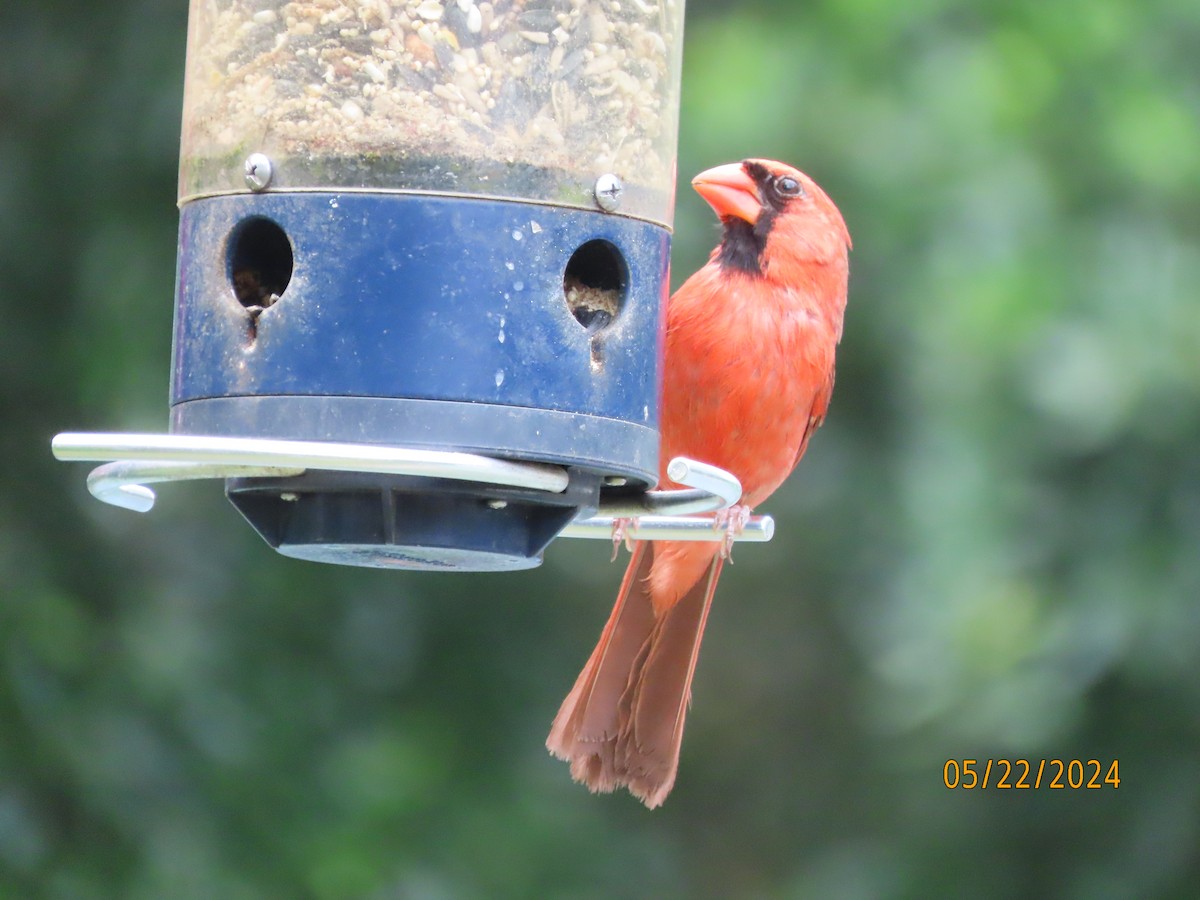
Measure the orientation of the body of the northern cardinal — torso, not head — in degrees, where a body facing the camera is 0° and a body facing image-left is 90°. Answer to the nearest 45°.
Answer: approximately 0°
